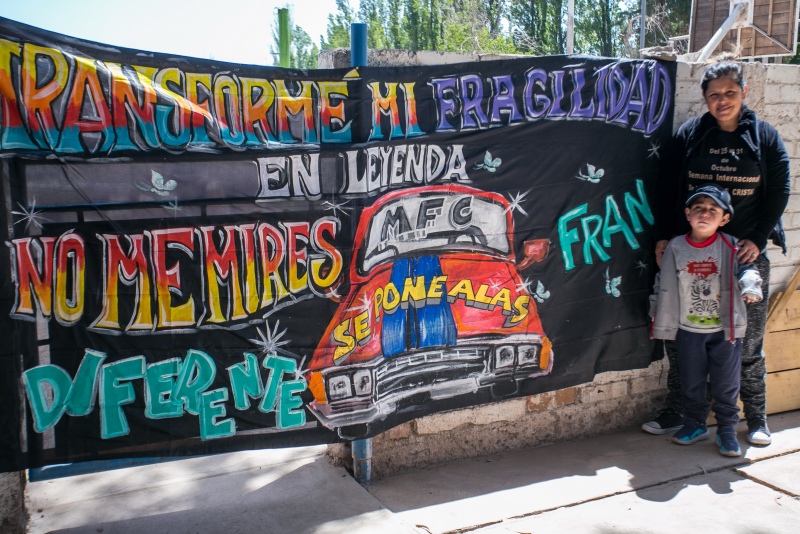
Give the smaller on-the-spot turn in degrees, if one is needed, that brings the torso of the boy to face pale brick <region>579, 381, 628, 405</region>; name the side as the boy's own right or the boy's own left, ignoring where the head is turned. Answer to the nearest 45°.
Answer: approximately 90° to the boy's own right

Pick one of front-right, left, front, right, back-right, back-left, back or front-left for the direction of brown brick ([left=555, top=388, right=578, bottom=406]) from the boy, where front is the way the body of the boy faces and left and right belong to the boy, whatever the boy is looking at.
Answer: right

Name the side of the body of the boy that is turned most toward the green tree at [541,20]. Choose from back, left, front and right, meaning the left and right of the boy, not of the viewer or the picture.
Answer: back

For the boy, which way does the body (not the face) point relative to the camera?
toward the camera

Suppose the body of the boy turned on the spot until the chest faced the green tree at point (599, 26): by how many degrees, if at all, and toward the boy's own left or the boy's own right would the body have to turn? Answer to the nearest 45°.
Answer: approximately 180°

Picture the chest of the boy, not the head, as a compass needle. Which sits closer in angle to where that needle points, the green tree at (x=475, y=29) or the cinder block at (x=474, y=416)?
the cinder block
